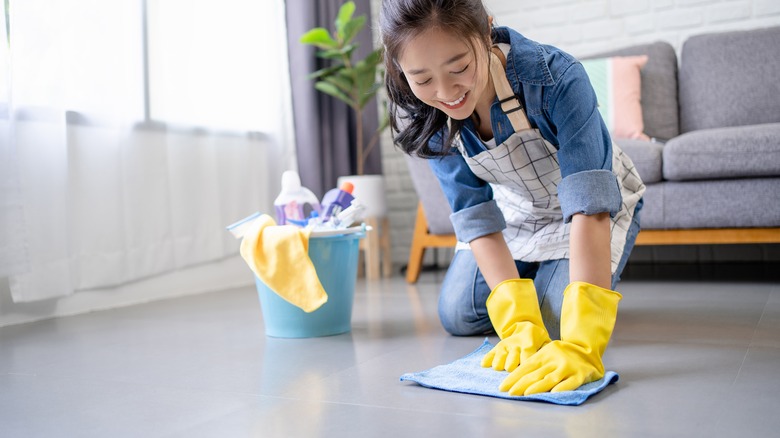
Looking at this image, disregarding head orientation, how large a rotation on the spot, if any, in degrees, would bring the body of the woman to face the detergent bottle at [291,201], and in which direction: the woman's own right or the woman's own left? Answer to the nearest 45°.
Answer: approximately 90° to the woman's own right

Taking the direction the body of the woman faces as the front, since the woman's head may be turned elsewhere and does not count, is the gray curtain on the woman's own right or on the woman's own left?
on the woman's own right

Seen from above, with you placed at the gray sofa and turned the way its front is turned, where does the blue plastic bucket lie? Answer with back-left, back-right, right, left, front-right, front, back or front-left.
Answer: front-right

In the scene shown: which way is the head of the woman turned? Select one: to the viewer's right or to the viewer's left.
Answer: to the viewer's left

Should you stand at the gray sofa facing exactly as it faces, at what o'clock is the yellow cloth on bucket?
The yellow cloth on bucket is roughly at 1 o'clock from the gray sofa.
